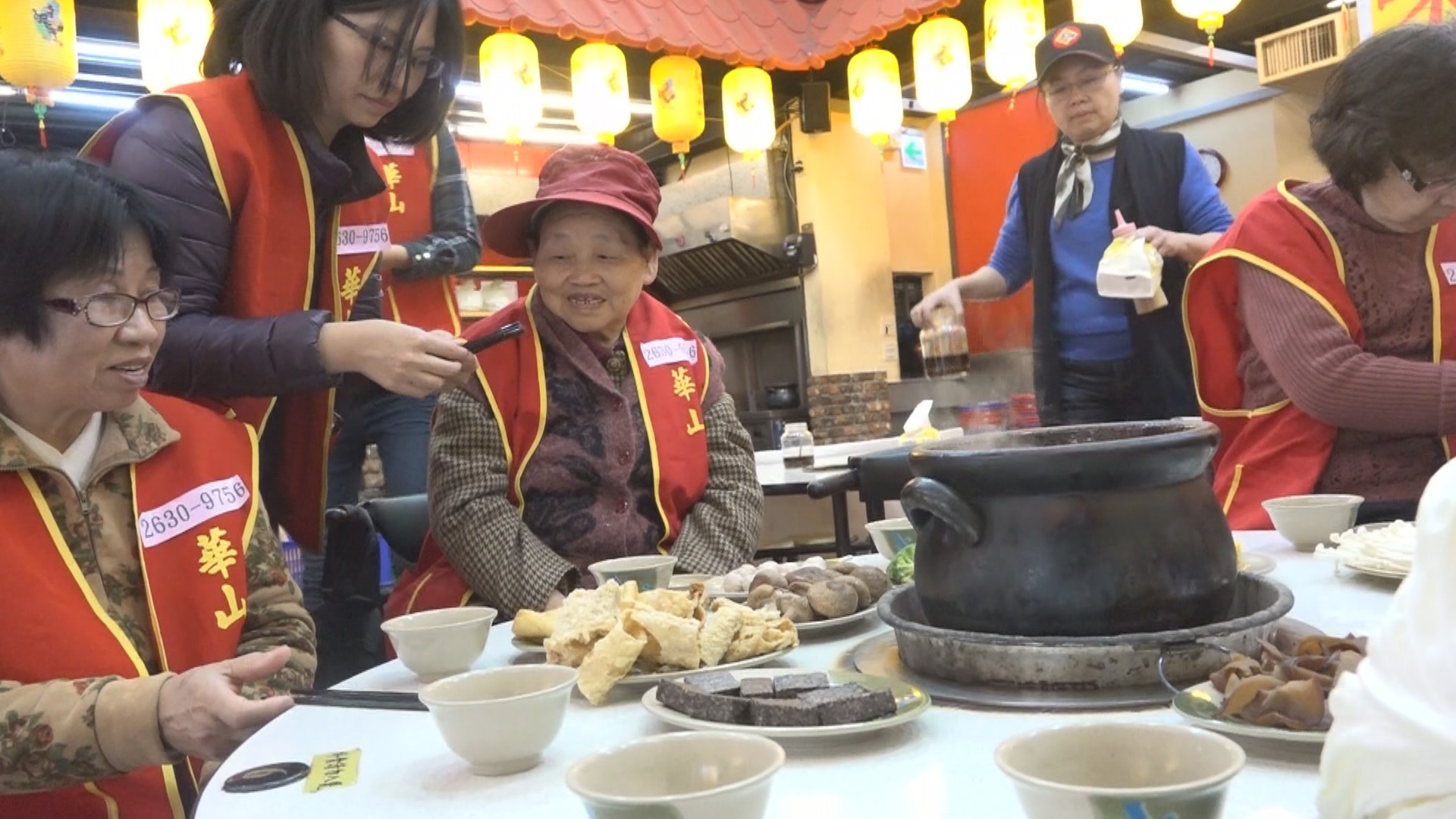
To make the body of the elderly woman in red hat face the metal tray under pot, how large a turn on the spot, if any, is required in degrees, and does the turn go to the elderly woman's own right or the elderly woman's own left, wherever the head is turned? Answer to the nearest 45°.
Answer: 0° — they already face it

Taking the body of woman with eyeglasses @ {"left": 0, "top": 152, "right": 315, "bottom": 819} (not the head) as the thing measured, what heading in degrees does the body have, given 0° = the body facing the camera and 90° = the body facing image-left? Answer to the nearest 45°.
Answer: approximately 315°

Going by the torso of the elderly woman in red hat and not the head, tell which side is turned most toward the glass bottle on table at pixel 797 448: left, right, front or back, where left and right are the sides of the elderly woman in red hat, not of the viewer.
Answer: back

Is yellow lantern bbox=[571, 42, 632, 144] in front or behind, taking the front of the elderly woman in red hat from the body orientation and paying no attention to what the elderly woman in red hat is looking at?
behind

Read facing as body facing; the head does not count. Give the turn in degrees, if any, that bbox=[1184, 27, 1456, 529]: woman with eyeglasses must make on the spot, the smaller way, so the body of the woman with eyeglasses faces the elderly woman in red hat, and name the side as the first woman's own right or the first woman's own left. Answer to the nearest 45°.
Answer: approximately 90° to the first woman's own right

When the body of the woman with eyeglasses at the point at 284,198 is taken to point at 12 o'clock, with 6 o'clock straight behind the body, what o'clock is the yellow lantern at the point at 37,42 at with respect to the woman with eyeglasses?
The yellow lantern is roughly at 7 o'clock from the woman with eyeglasses.

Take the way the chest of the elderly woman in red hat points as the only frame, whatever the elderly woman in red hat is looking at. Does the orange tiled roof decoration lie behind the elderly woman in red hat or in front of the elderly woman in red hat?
behind

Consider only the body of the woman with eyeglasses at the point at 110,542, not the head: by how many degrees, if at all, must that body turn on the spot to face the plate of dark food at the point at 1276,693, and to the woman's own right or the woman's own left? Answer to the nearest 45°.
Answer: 0° — they already face it

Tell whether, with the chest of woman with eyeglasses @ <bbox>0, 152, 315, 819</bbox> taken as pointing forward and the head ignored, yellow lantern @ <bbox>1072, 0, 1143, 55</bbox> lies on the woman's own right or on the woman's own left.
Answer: on the woman's own left
